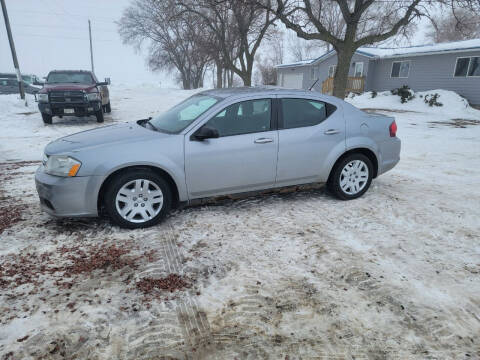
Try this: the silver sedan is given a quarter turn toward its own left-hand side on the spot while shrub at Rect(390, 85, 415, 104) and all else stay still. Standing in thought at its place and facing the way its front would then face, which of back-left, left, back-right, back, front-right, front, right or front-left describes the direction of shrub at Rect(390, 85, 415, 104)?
back-left

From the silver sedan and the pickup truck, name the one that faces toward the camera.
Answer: the pickup truck

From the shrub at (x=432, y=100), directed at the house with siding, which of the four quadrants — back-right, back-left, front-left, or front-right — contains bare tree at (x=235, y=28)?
front-left

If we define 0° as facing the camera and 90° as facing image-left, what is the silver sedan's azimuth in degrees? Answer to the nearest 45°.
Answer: approximately 90°

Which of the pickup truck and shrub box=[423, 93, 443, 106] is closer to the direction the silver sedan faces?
the pickup truck

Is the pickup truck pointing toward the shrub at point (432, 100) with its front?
no

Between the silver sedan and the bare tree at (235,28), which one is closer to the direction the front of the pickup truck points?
the silver sedan

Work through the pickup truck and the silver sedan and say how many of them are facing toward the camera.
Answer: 1

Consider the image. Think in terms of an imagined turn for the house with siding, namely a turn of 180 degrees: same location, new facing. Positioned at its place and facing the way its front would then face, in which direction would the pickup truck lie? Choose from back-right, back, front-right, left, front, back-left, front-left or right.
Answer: back

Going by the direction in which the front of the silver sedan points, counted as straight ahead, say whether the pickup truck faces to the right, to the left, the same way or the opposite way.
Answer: to the left

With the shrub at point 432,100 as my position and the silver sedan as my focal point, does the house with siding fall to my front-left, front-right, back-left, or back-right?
back-right

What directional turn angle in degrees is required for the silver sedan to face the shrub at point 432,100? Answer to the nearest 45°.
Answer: approximately 135° to its right

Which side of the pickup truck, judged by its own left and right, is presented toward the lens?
front

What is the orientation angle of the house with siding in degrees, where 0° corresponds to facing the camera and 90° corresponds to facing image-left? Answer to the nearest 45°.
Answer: approximately 45°
